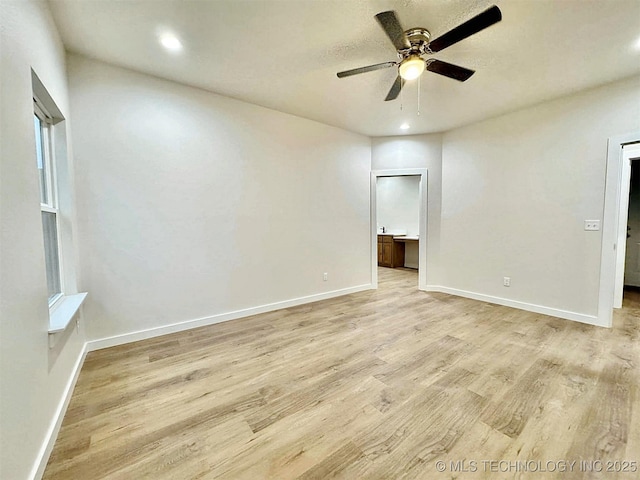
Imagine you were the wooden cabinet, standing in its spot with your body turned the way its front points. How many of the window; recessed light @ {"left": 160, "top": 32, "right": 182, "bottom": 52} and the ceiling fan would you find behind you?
0

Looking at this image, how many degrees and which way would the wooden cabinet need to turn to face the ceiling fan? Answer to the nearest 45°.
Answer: approximately 45° to its left

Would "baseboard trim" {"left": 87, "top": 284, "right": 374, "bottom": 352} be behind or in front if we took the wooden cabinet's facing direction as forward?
in front

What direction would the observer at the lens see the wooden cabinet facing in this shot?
facing the viewer and to the left of the viewer

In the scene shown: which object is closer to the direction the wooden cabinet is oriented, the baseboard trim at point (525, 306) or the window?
the window

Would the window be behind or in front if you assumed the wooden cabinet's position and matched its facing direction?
in front

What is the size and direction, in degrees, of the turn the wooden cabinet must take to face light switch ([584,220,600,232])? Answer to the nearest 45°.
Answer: approximately 90° to its left

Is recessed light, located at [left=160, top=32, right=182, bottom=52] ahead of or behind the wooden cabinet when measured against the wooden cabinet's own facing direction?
ahead

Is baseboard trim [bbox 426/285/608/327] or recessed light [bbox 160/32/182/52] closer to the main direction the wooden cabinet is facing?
the recessed light

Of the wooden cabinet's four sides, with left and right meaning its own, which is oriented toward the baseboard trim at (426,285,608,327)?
left
